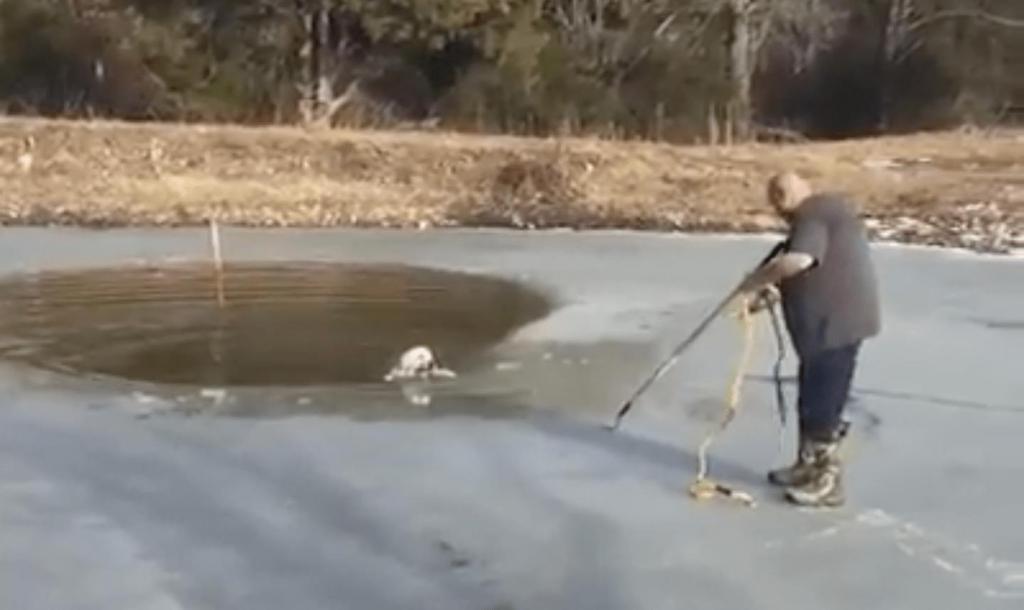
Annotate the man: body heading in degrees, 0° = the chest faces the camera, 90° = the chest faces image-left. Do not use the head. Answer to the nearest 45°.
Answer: approximately 90°

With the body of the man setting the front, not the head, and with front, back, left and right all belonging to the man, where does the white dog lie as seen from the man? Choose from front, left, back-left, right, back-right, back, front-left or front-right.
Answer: front-right

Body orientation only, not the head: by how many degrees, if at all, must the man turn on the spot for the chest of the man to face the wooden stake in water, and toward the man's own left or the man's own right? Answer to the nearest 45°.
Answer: approximately 45° to the man's own right
